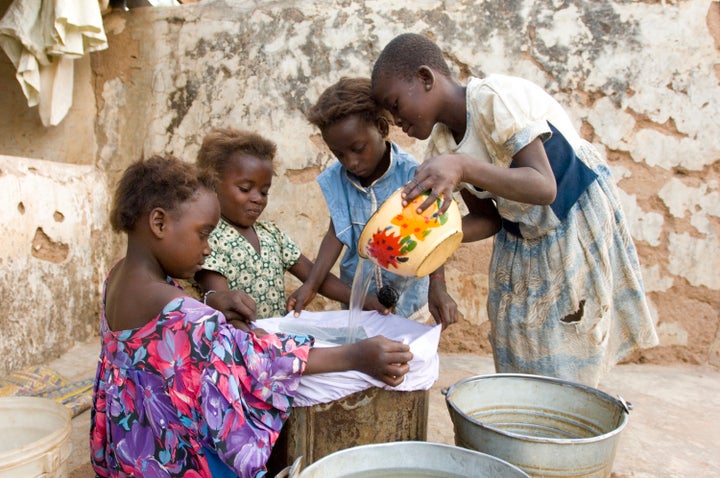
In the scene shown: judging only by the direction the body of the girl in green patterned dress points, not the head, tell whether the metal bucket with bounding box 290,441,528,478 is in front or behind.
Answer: in front

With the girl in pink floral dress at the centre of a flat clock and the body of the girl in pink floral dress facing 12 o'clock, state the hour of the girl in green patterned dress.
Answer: The girl in green patterned dress is roughly at 11 o'clock from the girl in pink floral dress.

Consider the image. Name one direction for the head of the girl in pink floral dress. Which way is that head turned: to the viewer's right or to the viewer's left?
to the viewer's right

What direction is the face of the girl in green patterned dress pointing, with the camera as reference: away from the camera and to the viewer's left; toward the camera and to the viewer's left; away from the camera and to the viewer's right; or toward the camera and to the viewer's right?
toward the camera and to the viewer's right

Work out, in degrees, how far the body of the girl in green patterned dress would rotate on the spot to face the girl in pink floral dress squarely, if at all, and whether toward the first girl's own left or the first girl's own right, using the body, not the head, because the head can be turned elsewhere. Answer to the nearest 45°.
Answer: approximately 45° to the first girl's own right

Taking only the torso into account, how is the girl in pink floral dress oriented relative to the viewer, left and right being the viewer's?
facing away from the viewer and to the right of the viewer

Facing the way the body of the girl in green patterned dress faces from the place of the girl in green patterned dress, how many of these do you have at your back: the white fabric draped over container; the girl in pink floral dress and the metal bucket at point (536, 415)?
0

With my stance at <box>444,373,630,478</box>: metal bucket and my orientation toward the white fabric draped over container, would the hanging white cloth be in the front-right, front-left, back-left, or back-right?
front-right

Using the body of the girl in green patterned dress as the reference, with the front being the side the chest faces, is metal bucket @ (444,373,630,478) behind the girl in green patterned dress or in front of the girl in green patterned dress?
in front

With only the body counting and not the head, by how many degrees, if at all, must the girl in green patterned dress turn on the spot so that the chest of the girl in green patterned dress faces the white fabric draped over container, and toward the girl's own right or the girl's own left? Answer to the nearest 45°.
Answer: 0° — they already face it

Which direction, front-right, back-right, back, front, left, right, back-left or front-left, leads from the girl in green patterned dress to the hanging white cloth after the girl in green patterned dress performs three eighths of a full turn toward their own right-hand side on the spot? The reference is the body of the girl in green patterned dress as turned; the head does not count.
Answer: front-right

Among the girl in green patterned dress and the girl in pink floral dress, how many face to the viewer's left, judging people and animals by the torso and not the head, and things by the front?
0

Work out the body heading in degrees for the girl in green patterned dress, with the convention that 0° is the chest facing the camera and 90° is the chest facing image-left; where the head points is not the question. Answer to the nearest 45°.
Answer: approximately 315°

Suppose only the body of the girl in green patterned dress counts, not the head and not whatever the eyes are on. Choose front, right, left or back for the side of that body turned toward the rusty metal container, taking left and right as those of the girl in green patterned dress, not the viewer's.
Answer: front

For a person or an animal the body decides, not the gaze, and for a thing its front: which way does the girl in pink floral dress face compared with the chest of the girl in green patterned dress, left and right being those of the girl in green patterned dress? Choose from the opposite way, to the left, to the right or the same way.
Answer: to the left
